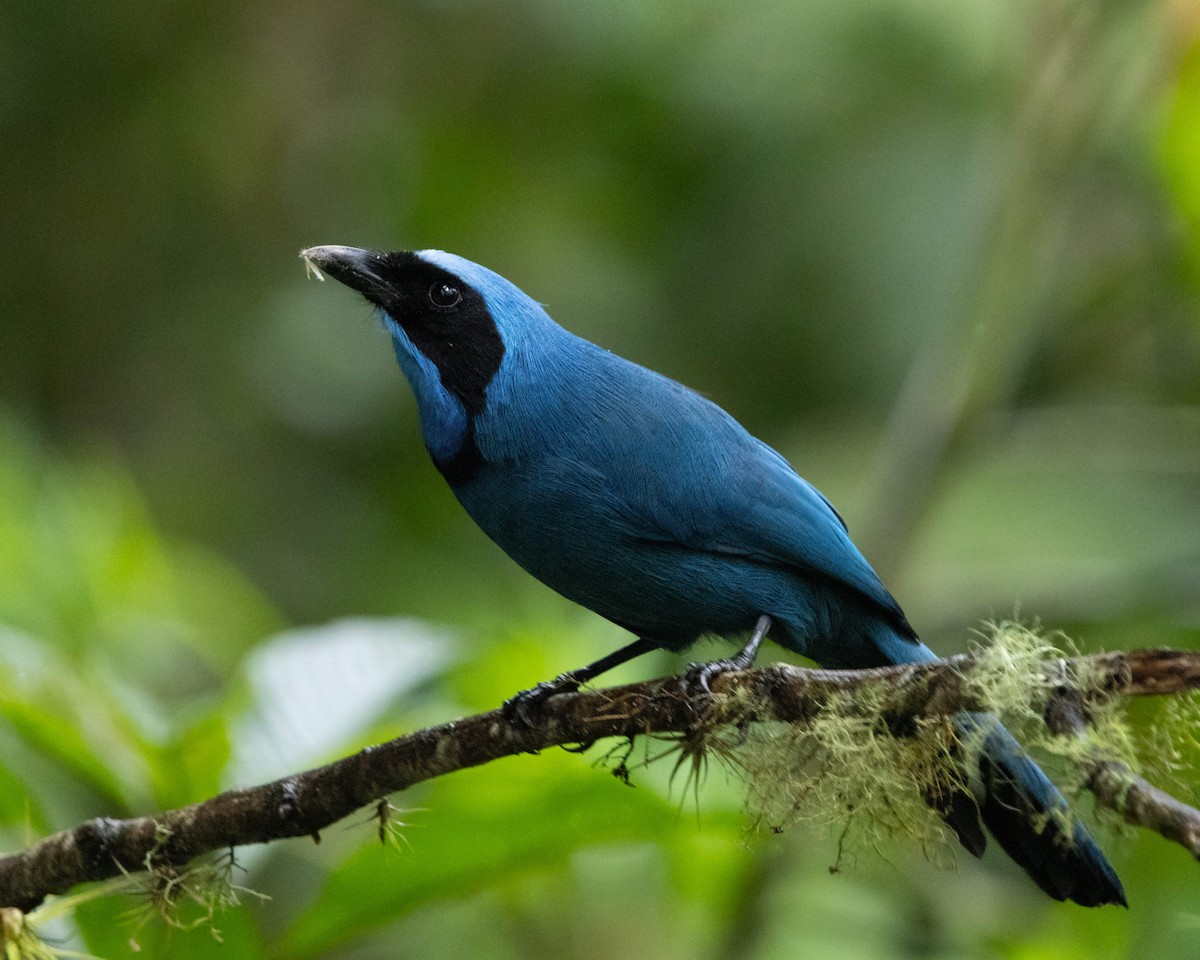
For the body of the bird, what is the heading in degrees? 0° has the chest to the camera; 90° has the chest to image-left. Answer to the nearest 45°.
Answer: approximately 90°
